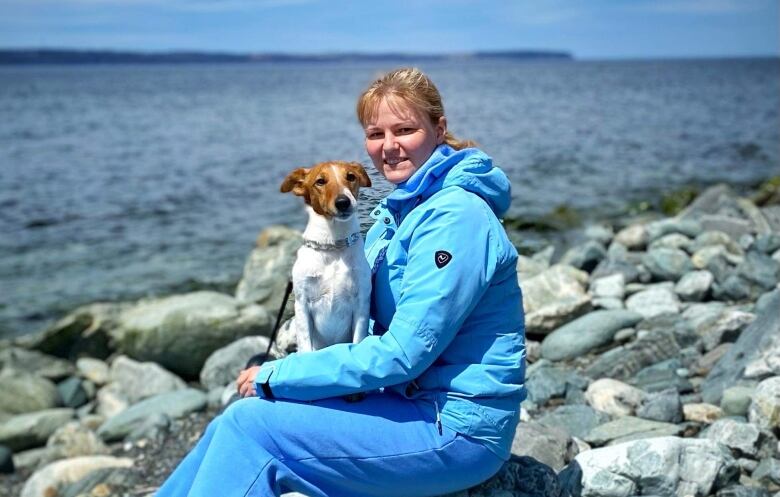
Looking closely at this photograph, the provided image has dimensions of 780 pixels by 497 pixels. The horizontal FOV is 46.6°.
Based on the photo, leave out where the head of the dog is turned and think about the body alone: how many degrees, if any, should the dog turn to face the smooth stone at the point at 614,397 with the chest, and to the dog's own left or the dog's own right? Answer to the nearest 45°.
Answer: approximately 135° to the dog's own left

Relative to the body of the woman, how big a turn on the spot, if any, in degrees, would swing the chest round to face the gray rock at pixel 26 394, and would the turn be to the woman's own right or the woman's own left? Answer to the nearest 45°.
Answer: approximately 45° to the woman's own right

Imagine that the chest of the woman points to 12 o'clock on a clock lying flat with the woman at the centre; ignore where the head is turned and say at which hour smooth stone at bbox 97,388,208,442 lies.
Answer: The smooth stone is roughly at 2 o'clock from the woman.

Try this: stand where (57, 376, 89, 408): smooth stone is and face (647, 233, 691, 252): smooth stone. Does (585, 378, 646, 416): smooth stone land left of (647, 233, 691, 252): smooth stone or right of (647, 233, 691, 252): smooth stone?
right

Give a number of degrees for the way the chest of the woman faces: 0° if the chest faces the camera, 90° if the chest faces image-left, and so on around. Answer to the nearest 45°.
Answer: approximately 90°

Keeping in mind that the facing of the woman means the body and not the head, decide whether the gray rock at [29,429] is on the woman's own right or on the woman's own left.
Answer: on the woman's own right

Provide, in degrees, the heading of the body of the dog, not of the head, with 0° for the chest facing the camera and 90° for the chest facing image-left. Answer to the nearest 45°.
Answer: approximately 0°

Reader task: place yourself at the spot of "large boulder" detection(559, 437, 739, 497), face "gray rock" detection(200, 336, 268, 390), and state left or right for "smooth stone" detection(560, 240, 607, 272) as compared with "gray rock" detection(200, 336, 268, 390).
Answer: right

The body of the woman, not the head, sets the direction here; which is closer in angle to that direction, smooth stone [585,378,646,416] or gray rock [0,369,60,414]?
the gray rock

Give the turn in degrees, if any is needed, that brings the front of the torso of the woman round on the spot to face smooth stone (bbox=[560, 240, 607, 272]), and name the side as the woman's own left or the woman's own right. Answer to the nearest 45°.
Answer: approximately 90° to the woman's own right

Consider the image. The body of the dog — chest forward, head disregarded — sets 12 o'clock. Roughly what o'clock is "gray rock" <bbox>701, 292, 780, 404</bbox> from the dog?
The gray rock is roughly at 8 o'clock from the dog.

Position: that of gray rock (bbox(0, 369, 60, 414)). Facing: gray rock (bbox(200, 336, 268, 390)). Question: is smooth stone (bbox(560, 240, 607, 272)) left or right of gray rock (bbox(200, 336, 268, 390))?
left
